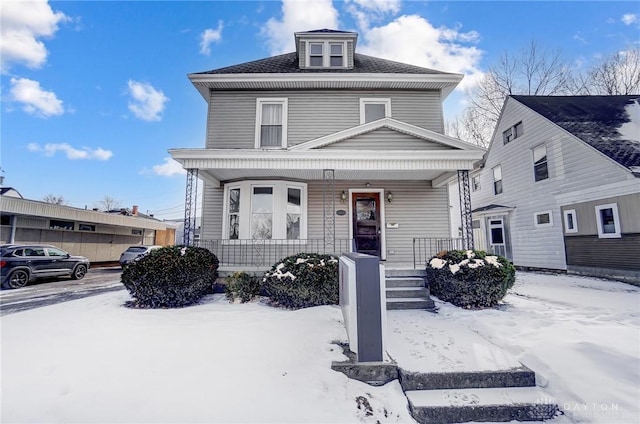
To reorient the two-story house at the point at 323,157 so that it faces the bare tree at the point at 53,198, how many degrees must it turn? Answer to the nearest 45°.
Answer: approximately 135° to its right

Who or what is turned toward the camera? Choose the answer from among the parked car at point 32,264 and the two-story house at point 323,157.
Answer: the two-story house

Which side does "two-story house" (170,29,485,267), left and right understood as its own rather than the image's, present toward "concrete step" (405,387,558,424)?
front

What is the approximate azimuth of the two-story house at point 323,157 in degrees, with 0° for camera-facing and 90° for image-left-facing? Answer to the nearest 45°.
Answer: approximately 0°

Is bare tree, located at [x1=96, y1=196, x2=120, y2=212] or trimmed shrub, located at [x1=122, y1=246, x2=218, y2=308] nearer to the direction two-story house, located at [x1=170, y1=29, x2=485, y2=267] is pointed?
the trimmed shrub

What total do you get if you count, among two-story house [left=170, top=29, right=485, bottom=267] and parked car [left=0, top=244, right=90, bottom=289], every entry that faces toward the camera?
1

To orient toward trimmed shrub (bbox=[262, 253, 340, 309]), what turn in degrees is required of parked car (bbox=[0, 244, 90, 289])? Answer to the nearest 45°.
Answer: approximately 135° to its right

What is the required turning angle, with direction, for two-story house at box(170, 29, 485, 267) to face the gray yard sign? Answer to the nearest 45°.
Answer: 0° — it already faces it

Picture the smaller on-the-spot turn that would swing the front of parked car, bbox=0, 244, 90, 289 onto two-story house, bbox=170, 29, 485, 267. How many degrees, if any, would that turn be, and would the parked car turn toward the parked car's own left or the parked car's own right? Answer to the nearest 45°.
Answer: approximately 90° to the parked car's own right

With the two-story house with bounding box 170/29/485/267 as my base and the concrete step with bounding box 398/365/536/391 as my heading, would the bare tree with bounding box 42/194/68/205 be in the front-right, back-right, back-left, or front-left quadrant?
back-right

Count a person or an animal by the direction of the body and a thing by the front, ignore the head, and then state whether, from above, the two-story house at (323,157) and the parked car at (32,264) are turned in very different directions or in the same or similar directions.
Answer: very different directions
